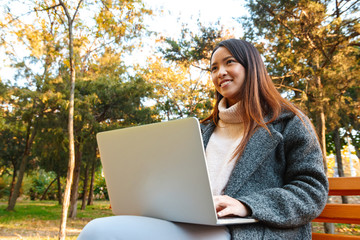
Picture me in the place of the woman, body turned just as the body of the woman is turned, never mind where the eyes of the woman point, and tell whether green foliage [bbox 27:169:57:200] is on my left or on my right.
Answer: on my right

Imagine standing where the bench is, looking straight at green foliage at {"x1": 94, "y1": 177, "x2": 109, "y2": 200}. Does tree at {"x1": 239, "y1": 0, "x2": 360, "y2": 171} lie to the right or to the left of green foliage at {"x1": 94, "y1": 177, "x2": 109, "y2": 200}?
right

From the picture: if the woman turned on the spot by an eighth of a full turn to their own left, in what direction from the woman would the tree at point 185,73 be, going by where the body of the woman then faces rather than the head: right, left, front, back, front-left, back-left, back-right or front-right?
back

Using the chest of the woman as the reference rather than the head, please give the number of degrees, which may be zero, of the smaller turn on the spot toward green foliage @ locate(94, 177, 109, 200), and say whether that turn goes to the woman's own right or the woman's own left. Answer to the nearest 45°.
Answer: approximately 135° to the woman's own right

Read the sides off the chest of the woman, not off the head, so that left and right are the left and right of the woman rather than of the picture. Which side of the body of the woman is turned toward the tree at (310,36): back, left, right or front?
back
